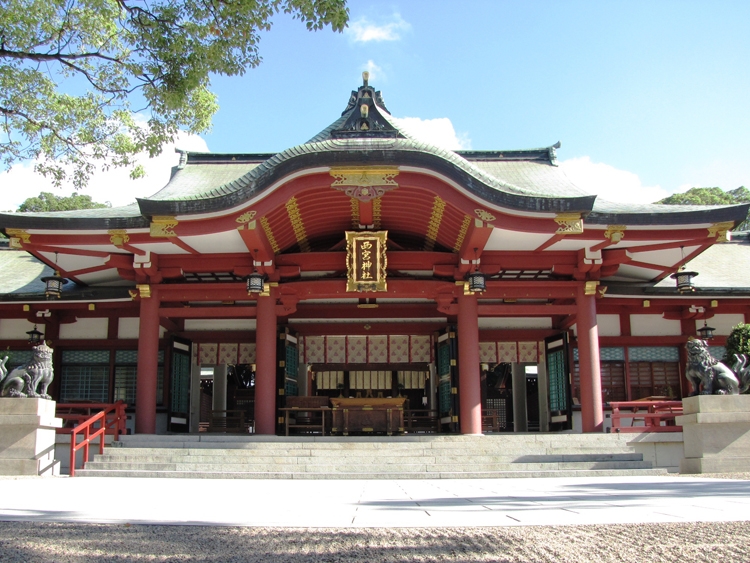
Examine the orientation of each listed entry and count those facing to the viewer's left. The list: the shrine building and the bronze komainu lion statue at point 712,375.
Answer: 1

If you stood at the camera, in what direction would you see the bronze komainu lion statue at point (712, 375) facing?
facing to the left of the viewer

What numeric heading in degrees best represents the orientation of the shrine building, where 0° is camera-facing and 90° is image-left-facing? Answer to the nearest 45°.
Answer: approximately 0°

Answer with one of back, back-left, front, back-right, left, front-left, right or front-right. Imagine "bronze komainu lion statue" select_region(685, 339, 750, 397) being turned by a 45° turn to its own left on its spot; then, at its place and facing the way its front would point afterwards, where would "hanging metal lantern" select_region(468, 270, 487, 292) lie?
front-right

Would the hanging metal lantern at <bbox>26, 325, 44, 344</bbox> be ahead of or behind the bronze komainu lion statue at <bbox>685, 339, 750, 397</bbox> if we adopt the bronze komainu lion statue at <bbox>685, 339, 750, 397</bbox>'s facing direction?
ahead

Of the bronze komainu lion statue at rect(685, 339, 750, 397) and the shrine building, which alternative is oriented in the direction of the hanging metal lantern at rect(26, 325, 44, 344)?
the bronze komainu lion statue

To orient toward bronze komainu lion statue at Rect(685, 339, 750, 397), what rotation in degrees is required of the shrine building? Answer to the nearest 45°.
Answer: approximately 45° to its left

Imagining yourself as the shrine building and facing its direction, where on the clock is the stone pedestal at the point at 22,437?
The stone pedestal is roughly at 2 o'clock from the shrine building.

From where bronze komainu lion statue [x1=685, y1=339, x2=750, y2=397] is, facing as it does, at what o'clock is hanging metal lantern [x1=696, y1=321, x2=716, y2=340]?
The hanging metal lantern is roughly at 3 o'clock from the bronze komainu lion statue.
